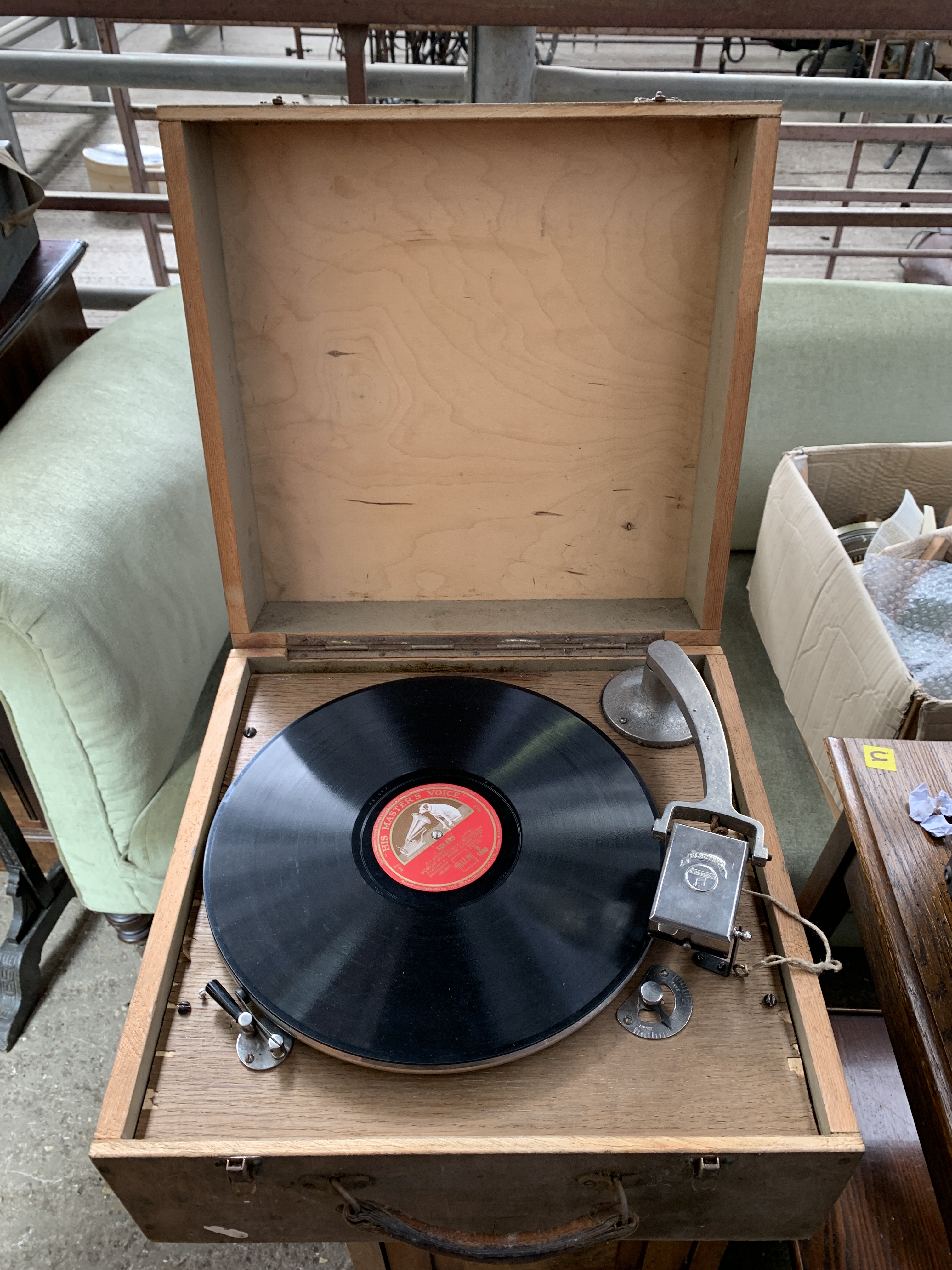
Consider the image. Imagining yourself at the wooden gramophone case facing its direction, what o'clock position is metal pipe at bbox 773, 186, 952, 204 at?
The metal pipe is roughly at 7 o'clock from the wooden gramophone case.

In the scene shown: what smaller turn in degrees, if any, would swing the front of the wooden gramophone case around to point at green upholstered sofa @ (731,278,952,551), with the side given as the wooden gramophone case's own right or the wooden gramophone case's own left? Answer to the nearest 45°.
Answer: approximately 135° to the wooden gramophone case's own left

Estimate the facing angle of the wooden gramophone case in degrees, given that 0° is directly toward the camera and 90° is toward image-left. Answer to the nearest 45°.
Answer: approximately 0°

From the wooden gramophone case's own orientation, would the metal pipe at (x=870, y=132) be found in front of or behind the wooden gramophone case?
behind

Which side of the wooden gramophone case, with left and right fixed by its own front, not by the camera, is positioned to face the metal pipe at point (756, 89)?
back

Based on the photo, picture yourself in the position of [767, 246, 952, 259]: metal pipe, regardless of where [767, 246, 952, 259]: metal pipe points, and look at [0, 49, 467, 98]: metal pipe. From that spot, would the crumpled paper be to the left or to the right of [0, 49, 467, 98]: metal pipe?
left

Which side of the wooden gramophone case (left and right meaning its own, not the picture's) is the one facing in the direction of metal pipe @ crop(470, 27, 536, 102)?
back

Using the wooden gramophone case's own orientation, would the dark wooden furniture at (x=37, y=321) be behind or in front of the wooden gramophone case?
behind
